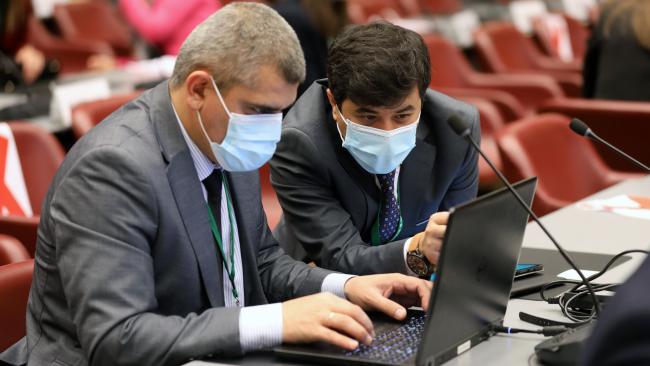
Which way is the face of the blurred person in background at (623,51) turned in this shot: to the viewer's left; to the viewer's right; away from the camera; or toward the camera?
away from the camera

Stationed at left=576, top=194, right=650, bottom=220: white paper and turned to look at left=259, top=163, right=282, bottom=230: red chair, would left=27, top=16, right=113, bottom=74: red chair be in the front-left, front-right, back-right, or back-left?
front-right

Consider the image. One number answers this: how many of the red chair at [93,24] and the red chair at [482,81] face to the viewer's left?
0

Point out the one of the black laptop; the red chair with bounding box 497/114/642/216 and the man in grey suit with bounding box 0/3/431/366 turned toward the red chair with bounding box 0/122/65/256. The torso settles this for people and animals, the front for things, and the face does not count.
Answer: the black laptop

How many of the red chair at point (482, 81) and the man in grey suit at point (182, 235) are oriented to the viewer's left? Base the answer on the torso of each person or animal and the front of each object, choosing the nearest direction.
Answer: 0

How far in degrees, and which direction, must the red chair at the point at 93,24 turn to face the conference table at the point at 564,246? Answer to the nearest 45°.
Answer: approximately 45° to its right

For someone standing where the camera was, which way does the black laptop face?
facing away from the viewer and to the left of the viewer

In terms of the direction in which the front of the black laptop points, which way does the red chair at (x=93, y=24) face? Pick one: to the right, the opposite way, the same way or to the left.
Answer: the opposite way

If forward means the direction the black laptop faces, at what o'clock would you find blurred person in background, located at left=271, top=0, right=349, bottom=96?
The blurred person in background is roughly at 1 o'clock from the black laptop.

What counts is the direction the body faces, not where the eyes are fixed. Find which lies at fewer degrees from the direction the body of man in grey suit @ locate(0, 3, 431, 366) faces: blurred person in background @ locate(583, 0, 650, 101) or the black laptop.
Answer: the black laptop

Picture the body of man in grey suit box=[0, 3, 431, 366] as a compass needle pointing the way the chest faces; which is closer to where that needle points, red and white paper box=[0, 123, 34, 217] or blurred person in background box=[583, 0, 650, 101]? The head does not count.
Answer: the blurred person in background
